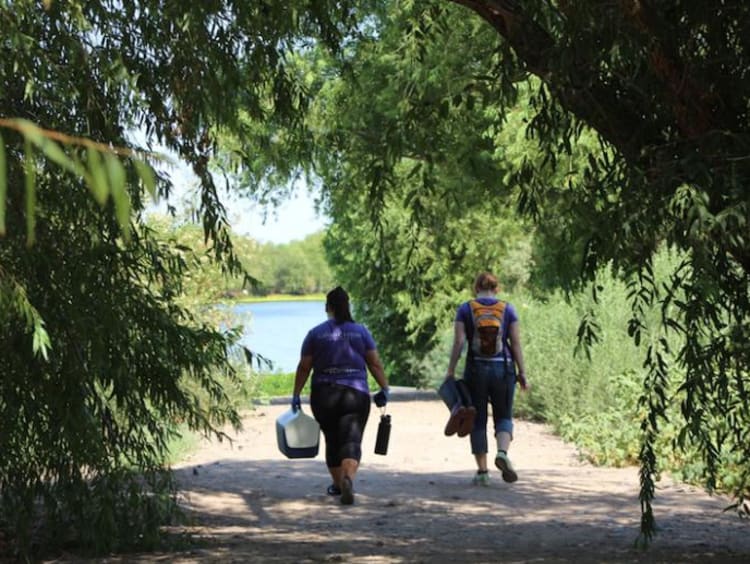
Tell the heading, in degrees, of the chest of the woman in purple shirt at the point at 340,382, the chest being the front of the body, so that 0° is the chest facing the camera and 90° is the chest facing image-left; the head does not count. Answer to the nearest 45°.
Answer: approximately 180°

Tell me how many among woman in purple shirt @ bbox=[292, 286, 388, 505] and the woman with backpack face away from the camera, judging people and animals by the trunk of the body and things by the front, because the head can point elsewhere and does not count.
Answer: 2

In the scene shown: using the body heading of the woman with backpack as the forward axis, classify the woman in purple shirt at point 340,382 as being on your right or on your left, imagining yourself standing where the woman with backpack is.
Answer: on your left

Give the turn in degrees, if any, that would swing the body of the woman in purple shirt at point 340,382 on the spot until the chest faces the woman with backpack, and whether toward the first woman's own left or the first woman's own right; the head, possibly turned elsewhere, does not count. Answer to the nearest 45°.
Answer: approximately 45° to the first woman's own right

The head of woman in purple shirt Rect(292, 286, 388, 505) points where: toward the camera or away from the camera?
away from the camera

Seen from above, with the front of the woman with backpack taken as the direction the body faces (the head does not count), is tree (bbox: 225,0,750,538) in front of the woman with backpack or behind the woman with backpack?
behind

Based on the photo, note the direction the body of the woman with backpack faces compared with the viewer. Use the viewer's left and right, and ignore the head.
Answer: facing away from the viewer

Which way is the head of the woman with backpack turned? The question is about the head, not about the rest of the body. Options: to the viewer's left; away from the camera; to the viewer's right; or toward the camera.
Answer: away from the camera

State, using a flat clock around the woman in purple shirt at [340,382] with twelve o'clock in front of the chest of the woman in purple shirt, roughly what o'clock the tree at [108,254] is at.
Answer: The tree is roughly at 7 o'clock from the woman in purple shirt.
